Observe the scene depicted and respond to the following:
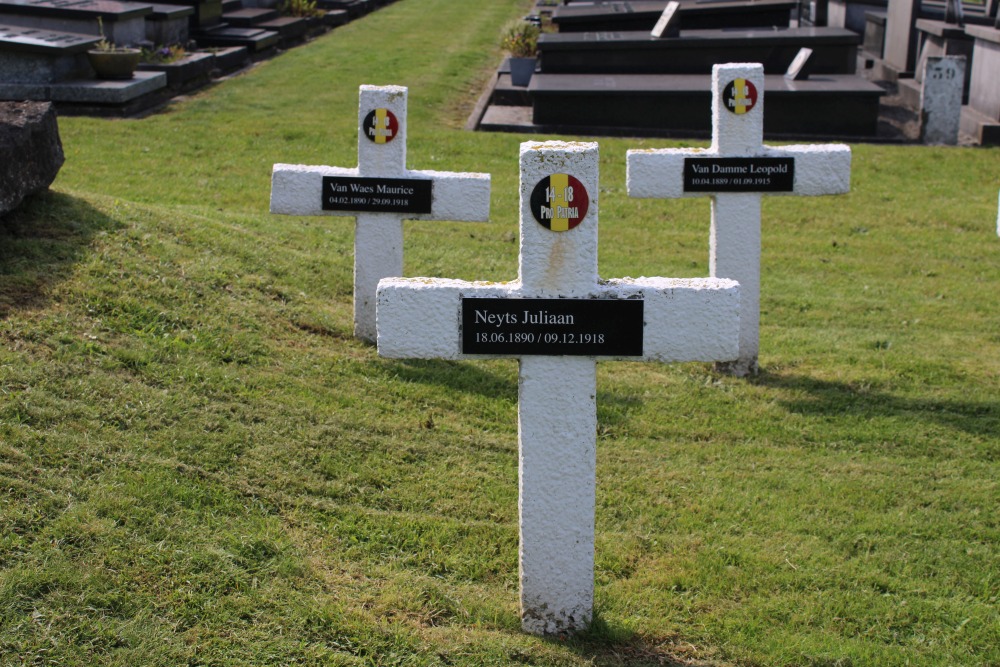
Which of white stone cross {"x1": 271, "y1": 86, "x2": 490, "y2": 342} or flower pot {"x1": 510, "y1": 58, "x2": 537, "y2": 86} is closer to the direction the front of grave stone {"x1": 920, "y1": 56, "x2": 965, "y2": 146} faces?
the white stone cross

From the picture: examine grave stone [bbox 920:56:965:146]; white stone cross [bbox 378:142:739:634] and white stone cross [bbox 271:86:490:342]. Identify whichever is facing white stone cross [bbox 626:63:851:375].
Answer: the grave stone

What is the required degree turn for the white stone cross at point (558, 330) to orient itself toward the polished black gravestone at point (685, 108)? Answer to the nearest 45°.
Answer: approximately 180°

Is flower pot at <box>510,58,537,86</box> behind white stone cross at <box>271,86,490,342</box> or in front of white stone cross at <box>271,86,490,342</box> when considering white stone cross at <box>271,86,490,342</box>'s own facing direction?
behind

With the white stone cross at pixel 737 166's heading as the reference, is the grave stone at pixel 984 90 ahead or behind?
behind

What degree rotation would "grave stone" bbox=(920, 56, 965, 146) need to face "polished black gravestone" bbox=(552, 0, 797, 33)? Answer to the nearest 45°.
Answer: approximately 135° to its right

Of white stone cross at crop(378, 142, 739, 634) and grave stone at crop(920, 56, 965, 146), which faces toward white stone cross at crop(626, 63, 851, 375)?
the grave stone

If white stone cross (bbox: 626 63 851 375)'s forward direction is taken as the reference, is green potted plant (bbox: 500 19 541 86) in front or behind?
behind

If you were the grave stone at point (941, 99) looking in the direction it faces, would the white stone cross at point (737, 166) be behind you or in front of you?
in front

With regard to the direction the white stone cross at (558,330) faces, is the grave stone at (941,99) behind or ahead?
behind

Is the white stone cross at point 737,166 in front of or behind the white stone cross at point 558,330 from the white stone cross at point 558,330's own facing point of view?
behind

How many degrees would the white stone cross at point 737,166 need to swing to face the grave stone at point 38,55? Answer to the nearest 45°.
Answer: approximately 135° to its right

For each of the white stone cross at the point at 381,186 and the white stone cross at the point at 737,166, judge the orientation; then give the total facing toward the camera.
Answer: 2
